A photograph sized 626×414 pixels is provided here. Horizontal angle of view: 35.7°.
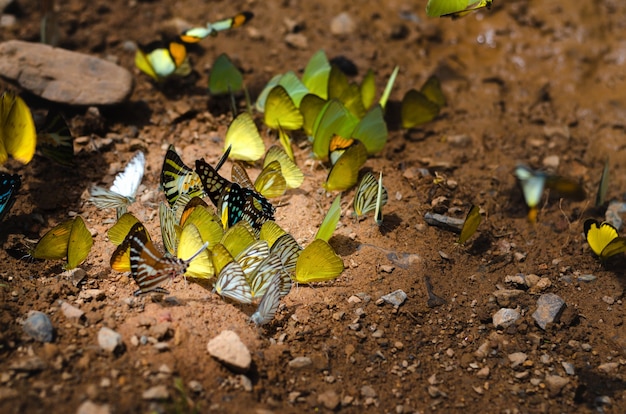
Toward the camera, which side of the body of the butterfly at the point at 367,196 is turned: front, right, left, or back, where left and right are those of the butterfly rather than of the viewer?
left

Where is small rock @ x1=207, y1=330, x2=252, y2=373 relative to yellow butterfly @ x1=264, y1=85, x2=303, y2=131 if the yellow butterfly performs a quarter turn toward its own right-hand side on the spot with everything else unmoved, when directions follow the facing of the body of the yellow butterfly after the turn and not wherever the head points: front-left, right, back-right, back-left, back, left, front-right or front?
back

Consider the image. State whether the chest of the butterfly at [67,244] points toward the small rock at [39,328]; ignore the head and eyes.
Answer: no

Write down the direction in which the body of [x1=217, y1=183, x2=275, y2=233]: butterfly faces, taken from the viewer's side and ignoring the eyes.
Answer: to the viewer's left

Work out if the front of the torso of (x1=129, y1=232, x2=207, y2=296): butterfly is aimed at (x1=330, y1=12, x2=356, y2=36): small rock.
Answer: no

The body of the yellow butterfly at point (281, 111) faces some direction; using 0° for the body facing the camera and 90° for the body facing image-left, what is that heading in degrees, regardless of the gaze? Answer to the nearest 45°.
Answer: approximately 90°
